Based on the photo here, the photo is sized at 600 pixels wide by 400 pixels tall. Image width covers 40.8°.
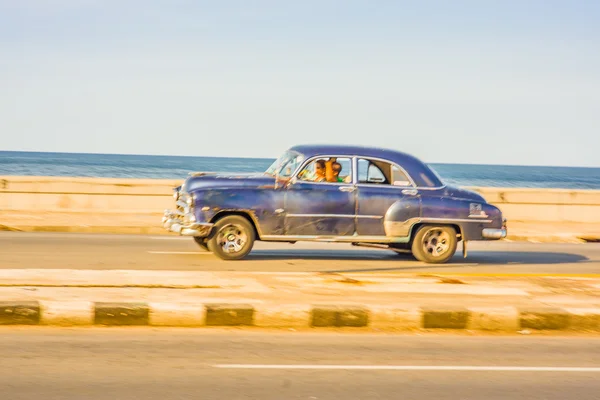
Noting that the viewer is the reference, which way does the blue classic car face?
facing to the left of the viewer
